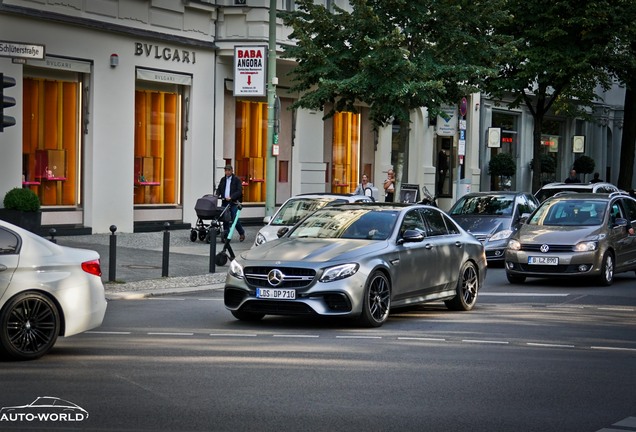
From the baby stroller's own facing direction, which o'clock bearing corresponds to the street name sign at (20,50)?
The street name sign is roughly at 11 o'clock from the baby stroller.

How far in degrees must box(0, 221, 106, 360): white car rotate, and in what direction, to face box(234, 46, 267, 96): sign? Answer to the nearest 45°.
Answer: approximately 90° to its right

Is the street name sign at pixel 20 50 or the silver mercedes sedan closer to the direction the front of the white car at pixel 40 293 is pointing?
the street name sign

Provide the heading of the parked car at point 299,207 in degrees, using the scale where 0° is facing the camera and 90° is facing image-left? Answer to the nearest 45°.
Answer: approximately 45°

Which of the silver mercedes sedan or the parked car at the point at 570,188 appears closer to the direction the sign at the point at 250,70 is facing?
the silver mercedes sedan

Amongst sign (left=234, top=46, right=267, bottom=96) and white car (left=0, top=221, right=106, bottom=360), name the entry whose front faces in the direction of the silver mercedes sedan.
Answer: the sign

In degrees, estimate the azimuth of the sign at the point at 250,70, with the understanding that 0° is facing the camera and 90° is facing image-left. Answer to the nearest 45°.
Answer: approximately 0°

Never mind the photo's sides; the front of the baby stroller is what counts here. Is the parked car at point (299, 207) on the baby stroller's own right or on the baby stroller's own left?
on the baby stroller's own left

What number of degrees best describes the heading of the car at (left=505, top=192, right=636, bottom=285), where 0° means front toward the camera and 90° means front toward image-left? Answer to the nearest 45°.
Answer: approximately 45°
